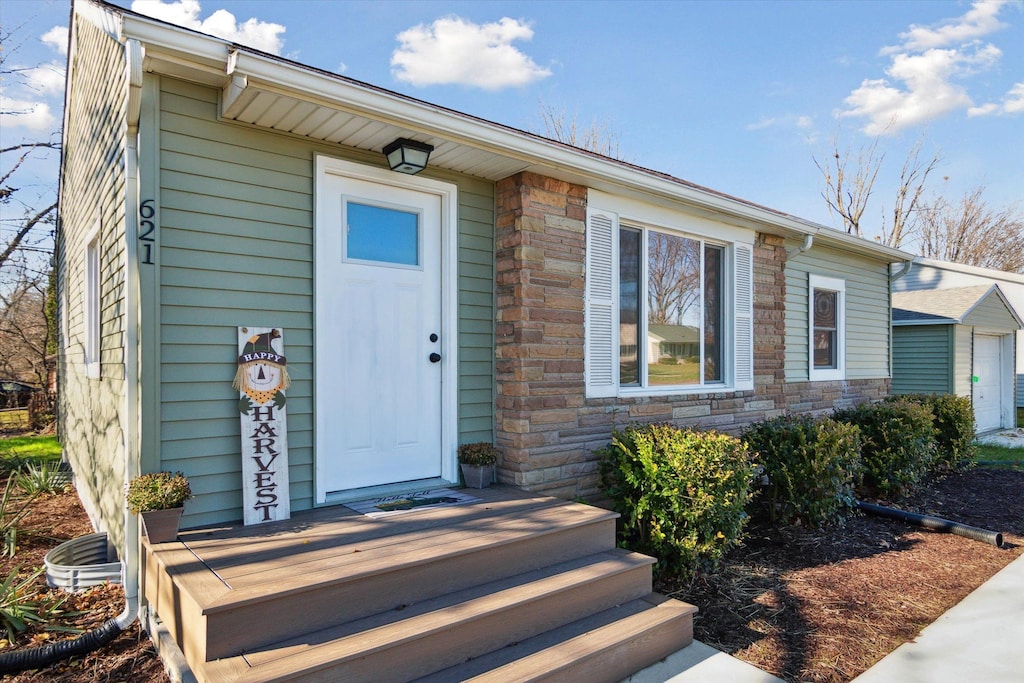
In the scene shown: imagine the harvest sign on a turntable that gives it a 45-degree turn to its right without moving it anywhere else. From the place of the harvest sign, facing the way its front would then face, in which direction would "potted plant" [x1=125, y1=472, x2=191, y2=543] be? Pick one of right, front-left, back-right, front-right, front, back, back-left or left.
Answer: front

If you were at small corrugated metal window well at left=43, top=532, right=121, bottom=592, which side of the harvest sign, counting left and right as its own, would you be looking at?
right

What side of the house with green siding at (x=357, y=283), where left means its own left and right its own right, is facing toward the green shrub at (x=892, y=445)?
left

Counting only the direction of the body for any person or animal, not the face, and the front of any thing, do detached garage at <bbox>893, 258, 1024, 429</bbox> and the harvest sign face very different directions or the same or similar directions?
same or similar directions

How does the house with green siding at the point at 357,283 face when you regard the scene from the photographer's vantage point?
facing the viewer and to the right of the viewer

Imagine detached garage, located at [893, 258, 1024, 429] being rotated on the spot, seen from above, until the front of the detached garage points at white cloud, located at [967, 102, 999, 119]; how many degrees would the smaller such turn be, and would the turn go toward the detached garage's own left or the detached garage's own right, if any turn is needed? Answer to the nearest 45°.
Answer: approximately 135° to the detached garage's own left

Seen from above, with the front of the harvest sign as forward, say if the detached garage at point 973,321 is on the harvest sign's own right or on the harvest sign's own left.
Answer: on the harvest sign's own left

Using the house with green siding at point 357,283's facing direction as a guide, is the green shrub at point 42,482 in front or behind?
behind

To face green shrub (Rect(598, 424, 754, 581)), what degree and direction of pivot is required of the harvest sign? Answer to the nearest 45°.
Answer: approximately 90° to its left

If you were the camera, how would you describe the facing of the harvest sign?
facing the viewer

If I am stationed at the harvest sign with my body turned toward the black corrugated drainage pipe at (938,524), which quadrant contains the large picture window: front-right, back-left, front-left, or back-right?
front-left

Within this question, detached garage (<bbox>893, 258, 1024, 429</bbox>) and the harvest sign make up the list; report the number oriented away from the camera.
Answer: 0

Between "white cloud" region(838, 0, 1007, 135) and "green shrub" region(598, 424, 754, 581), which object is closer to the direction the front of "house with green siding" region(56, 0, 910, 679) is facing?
the green shrub

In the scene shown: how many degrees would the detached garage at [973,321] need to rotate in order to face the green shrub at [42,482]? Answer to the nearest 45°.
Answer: approximately 90° to its right

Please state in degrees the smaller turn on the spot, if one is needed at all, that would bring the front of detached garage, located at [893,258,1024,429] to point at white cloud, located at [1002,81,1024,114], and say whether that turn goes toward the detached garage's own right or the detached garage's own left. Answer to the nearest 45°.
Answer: approximately 135° to the detached garage's own left

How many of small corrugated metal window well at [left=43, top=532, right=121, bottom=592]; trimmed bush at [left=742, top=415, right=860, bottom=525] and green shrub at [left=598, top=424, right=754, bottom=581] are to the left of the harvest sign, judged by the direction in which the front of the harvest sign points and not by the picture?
2

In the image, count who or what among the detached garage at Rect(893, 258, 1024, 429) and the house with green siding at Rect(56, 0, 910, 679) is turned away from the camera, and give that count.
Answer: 0

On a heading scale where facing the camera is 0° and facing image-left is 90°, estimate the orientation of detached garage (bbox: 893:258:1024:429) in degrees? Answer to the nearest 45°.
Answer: approximately 315°
